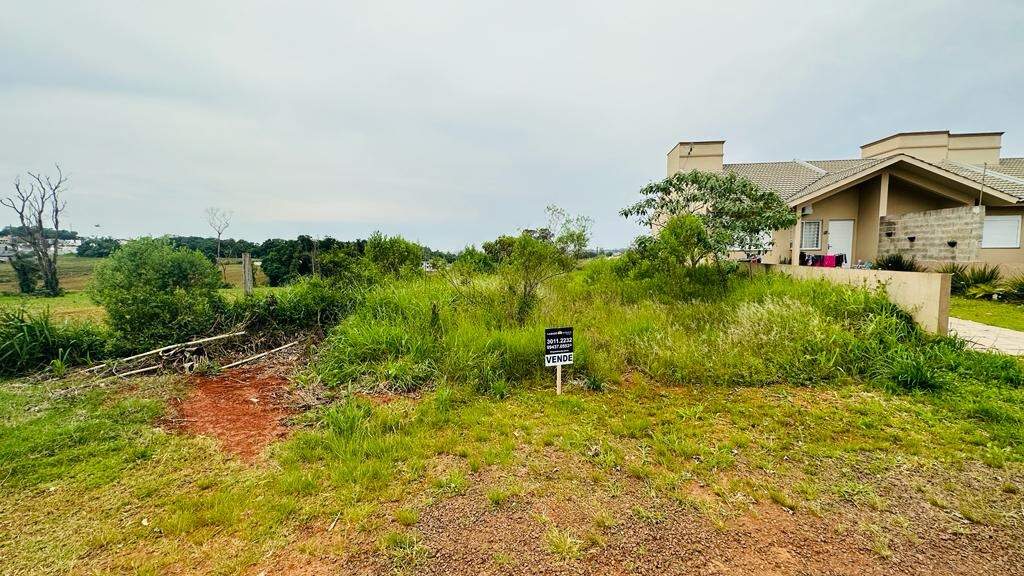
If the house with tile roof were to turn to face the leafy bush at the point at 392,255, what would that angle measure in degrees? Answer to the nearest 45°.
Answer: approximately 45° to its right

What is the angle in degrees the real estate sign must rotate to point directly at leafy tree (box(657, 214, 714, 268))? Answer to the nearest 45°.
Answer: approximately 135° to its left

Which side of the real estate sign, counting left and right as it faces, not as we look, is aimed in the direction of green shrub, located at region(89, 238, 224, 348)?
right

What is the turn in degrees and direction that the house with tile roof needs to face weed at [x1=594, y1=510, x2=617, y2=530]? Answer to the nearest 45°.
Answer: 0° — it already faces it

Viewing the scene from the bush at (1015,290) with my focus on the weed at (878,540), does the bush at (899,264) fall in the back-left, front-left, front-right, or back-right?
back-right

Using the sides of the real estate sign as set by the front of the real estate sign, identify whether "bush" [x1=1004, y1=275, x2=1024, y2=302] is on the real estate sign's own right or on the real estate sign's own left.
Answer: on the real estate sign's own left

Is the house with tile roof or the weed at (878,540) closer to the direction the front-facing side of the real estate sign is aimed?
the weed

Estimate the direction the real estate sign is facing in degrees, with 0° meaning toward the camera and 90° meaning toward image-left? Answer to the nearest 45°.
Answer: approximately 0°

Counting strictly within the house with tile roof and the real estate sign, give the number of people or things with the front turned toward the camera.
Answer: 2

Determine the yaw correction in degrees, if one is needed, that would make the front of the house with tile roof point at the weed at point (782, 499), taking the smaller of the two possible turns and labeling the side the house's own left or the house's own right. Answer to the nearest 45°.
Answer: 0° — it already faces it

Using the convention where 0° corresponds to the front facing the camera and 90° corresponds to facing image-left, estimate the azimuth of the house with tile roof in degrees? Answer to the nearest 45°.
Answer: approximately 0°
